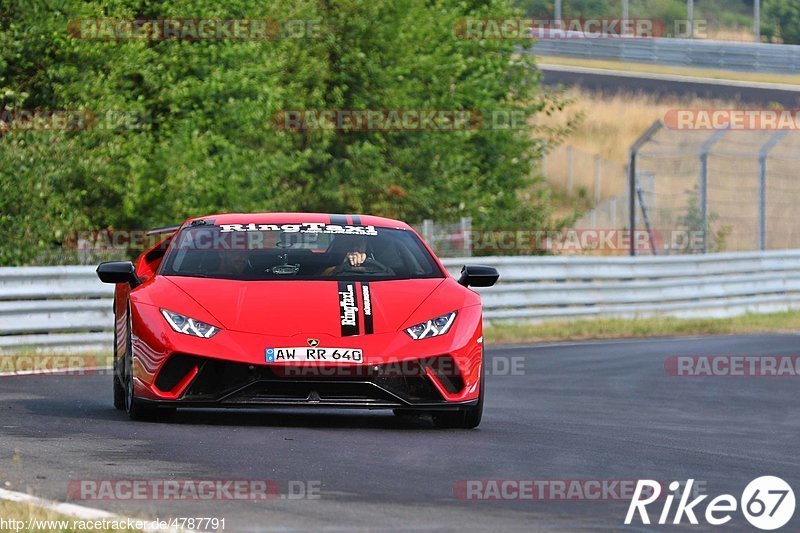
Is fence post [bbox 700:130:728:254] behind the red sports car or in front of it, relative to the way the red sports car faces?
behind

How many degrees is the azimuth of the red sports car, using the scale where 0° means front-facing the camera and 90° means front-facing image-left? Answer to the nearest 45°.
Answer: approximately 0°

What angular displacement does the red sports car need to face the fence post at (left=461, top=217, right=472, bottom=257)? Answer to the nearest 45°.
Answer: approximately 180°

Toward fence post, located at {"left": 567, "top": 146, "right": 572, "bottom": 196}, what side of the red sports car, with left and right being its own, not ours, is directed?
back

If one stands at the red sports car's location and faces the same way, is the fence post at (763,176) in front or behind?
behind

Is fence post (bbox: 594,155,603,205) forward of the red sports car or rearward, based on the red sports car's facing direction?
rearward

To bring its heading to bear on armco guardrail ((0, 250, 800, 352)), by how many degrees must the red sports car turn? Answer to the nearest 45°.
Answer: approximately 180°
